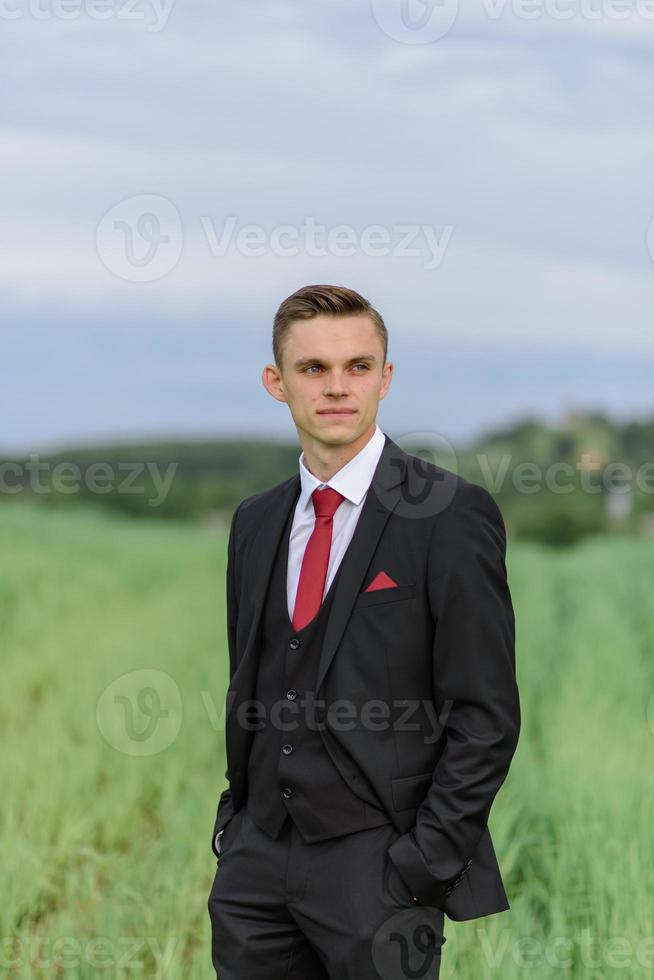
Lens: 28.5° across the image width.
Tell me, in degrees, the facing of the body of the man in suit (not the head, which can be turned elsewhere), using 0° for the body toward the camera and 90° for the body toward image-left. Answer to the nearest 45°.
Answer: approximately 45°

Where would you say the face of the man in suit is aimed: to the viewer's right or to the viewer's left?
to the viewer's right
